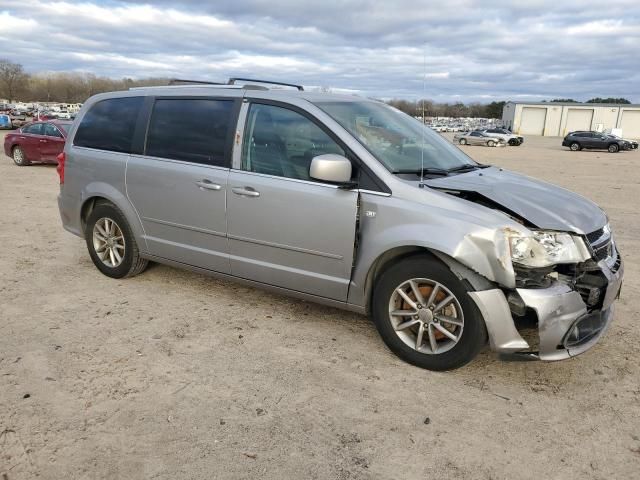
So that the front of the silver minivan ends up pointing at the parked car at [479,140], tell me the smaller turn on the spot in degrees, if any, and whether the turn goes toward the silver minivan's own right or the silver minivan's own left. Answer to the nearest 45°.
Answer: approximately 135° to the silver minivan's own left

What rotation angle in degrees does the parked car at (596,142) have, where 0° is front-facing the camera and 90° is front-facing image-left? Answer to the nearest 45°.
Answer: approximately 270°

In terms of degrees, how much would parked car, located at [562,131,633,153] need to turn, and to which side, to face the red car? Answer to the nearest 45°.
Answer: approximately 135° to its right

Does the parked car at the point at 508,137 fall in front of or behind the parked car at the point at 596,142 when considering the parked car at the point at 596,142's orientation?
behind

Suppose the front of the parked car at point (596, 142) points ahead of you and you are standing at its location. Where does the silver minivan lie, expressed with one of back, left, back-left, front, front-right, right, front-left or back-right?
right

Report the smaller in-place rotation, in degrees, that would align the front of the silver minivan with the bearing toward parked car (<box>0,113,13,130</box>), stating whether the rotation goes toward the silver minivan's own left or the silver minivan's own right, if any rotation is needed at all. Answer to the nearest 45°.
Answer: approximately 180°

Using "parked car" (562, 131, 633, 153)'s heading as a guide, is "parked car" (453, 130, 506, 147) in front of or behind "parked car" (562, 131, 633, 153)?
behind

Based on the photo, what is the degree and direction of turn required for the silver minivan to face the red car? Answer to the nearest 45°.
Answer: approximately 180°

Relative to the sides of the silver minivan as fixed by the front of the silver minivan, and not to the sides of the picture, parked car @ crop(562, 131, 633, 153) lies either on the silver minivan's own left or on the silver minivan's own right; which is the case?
on the silver minivan's own left

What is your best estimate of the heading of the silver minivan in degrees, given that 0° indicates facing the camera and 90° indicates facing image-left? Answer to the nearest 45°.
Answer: approximately 315°
